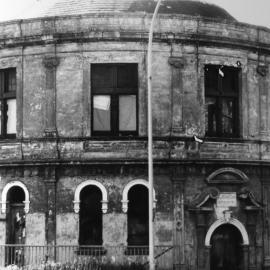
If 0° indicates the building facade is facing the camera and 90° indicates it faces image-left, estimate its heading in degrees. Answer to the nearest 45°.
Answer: approximately 0°
